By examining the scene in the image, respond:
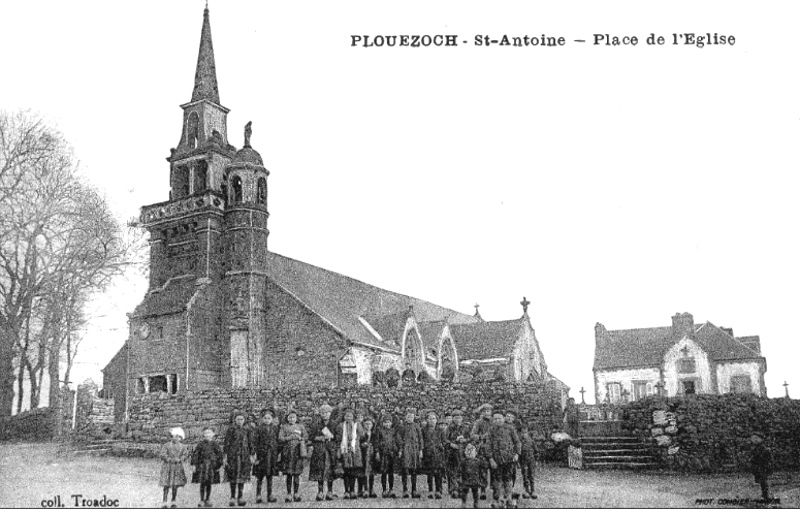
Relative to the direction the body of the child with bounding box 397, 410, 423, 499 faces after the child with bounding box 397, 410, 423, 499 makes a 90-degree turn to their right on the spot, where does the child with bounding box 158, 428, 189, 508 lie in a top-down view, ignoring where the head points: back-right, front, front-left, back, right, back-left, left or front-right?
front

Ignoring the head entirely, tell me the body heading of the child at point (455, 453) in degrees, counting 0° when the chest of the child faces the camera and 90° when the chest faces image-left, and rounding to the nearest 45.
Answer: approximately 0°

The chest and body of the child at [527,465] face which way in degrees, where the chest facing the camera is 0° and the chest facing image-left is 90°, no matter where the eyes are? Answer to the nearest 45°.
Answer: approximately 45°

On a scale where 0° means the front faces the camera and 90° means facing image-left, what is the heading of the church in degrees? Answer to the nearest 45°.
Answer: approximately 45°

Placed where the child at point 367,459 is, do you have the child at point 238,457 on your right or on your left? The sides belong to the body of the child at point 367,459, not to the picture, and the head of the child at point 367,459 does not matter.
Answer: on your right

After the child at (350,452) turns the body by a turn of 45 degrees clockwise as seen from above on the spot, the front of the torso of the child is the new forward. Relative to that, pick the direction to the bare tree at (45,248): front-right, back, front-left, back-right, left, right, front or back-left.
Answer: right

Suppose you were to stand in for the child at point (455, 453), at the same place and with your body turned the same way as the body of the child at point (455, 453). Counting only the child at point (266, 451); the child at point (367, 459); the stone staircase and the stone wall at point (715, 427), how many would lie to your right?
2

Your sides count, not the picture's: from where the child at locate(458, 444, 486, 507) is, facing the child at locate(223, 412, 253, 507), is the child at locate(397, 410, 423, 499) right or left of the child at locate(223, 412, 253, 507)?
right
